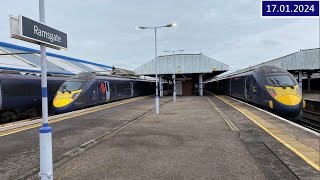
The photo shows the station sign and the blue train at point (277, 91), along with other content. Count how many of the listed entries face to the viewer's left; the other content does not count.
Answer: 0

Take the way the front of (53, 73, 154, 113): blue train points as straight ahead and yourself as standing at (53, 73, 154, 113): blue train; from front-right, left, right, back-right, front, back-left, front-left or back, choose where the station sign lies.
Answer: front-left

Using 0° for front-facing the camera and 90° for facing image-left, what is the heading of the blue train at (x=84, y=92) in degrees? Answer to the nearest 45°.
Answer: approximately 45°

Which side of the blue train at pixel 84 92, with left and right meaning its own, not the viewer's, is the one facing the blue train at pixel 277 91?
left

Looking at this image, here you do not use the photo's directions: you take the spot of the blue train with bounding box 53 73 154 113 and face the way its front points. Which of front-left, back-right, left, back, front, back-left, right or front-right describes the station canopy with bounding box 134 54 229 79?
back

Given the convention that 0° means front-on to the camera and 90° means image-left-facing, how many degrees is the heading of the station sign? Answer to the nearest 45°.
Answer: approximately 315°
